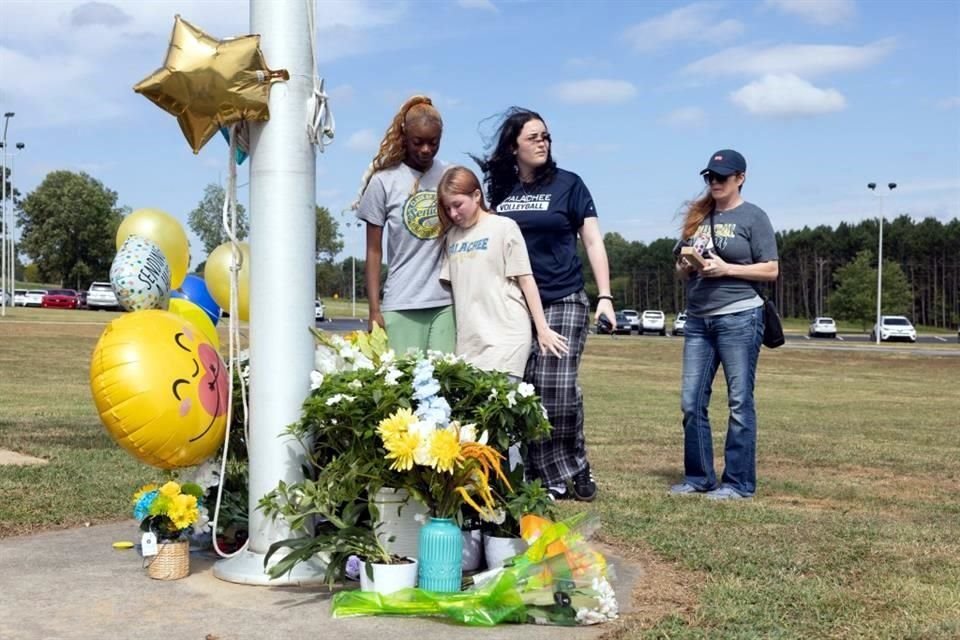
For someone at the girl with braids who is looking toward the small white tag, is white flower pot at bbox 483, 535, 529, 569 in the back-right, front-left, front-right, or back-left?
front-left

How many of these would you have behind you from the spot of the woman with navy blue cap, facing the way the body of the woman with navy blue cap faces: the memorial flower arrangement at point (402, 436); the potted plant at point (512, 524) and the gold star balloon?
0

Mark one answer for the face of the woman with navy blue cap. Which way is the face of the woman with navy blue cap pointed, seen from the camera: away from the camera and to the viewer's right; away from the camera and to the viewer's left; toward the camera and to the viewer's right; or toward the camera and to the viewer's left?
toward the camera and to the viewer's left

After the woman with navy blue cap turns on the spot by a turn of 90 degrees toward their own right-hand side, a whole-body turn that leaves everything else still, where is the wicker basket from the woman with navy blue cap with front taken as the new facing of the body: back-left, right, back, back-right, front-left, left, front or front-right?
left

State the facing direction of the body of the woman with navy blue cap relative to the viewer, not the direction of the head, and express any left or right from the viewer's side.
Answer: facing the viewer and to the left of the viewer

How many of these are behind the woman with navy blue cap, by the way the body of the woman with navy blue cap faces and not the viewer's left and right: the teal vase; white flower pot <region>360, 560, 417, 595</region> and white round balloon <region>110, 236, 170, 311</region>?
0

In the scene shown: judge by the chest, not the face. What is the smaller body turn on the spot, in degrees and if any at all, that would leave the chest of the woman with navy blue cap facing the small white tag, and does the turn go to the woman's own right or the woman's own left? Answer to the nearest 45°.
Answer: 0° — they already face it

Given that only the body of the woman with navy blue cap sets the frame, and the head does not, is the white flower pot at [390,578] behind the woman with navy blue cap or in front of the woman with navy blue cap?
in front

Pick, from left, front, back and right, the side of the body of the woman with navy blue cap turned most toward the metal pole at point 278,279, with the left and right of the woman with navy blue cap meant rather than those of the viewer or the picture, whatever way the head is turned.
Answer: front

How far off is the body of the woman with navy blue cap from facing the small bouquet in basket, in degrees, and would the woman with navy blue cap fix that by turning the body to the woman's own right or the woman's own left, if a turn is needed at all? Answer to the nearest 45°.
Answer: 0° — they already face it

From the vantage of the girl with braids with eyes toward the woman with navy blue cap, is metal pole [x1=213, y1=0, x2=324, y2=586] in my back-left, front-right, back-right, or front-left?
back-right

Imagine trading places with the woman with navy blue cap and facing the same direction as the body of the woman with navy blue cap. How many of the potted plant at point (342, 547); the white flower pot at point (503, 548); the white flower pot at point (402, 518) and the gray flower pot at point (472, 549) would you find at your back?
0

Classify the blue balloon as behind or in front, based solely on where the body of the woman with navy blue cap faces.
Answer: in front

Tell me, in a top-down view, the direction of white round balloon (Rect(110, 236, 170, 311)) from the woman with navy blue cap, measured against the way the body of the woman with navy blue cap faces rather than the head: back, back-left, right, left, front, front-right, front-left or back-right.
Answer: front

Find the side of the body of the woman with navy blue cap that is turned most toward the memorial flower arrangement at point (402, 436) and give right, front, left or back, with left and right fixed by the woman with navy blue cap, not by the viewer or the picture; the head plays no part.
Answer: front
